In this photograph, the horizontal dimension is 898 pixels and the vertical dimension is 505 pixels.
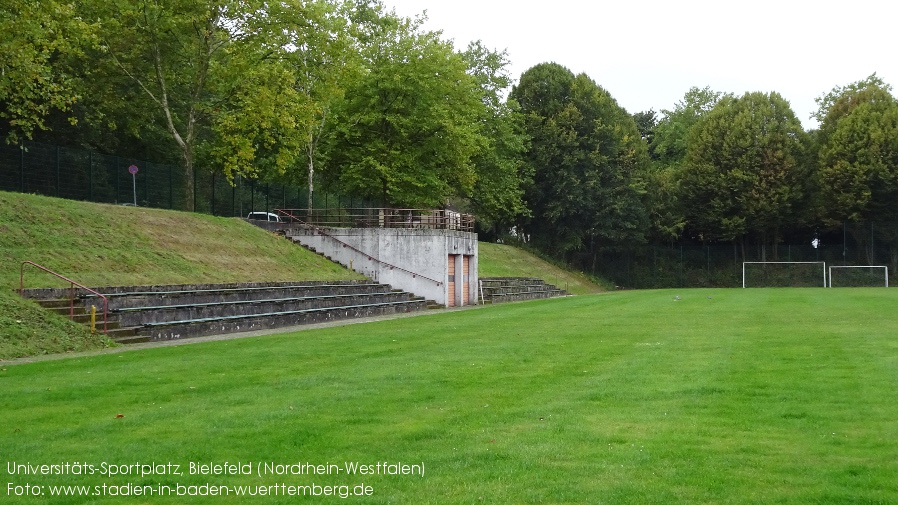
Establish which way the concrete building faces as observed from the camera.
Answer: facing the viewer and to the right of the viewer

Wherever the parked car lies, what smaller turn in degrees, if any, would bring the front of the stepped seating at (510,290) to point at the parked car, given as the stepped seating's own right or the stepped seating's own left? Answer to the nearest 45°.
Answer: approximately 135° to the stepped seating's own right

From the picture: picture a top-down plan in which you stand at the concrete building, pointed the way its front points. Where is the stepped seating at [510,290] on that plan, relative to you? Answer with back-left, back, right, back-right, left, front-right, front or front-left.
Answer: left

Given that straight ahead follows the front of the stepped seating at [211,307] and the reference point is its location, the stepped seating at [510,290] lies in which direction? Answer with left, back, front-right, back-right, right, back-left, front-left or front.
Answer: left

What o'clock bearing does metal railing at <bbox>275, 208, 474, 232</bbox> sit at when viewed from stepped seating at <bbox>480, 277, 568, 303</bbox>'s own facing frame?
The metal railing is roughly at 3 o'clock from the stepped seating.

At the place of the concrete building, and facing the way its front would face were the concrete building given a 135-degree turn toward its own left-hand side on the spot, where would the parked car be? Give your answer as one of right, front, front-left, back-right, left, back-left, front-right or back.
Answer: front-left

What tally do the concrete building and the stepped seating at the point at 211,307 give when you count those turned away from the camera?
0

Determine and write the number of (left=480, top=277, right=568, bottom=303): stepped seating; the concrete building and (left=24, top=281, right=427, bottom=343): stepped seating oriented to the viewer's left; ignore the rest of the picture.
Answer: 0

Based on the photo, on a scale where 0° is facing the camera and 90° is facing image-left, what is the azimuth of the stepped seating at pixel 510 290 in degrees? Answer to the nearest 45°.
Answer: approximately 315°
